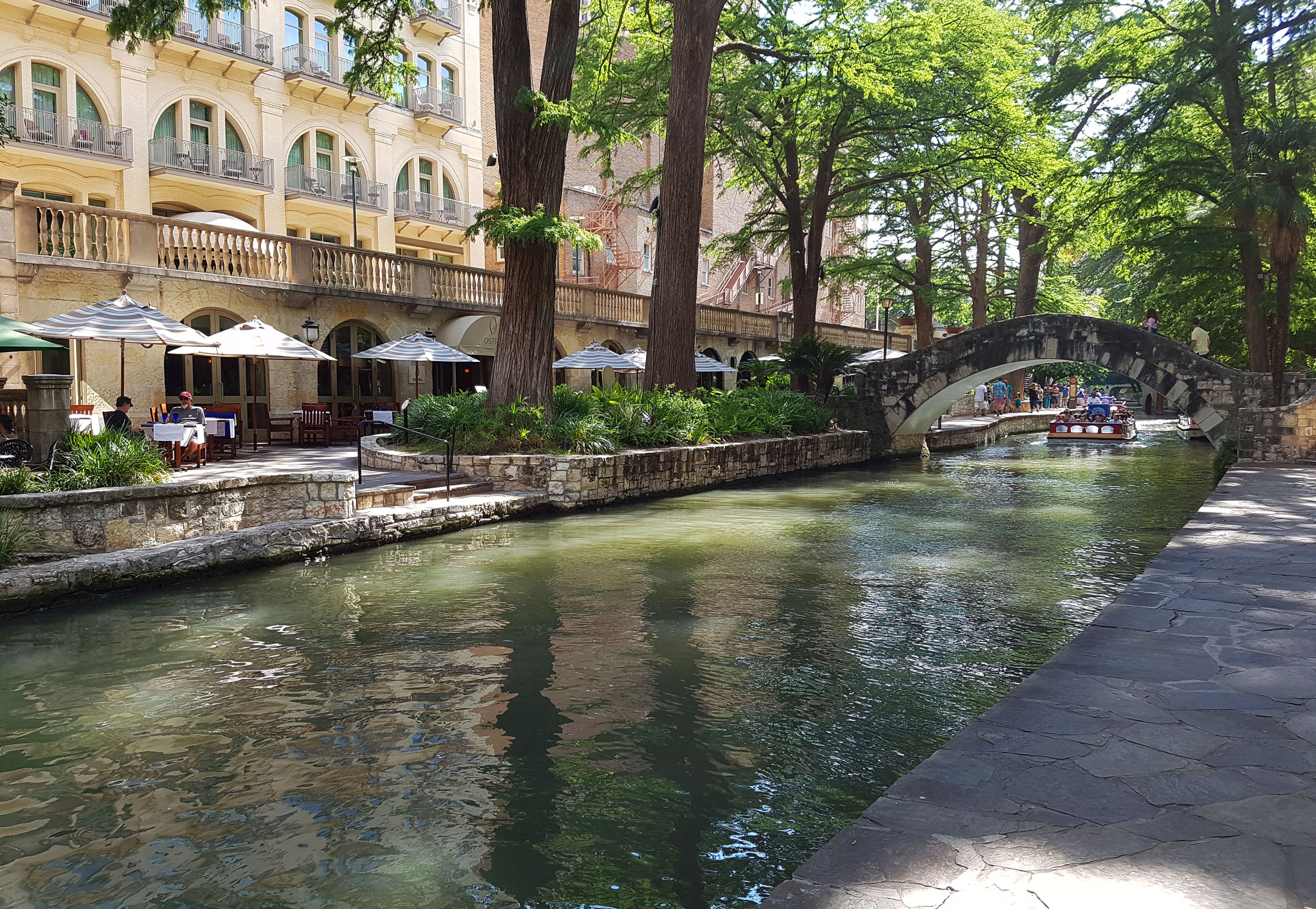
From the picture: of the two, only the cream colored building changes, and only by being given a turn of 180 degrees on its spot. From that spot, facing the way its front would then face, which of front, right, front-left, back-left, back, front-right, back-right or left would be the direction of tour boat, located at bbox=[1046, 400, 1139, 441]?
back-right

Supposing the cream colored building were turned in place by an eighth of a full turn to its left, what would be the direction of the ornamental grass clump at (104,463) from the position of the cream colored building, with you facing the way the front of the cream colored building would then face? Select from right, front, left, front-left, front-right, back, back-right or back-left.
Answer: right

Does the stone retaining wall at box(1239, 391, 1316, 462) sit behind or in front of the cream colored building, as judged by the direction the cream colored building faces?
in front

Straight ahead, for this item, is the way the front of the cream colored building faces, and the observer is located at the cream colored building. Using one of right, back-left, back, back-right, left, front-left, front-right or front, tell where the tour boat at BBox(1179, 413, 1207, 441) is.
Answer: front-left

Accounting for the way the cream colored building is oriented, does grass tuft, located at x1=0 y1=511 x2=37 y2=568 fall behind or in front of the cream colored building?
in front

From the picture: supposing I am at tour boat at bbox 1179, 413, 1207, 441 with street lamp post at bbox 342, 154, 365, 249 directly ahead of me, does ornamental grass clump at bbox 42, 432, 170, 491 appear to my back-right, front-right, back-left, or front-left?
front-left

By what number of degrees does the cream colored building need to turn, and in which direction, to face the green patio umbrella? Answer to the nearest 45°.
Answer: approximately 45° to its right

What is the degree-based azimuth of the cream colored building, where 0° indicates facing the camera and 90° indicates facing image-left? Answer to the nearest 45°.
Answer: approximately 315°

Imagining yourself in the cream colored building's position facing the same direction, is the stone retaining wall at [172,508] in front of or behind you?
in front

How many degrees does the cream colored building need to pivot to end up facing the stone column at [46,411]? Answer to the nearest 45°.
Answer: approximately 45° to its right
